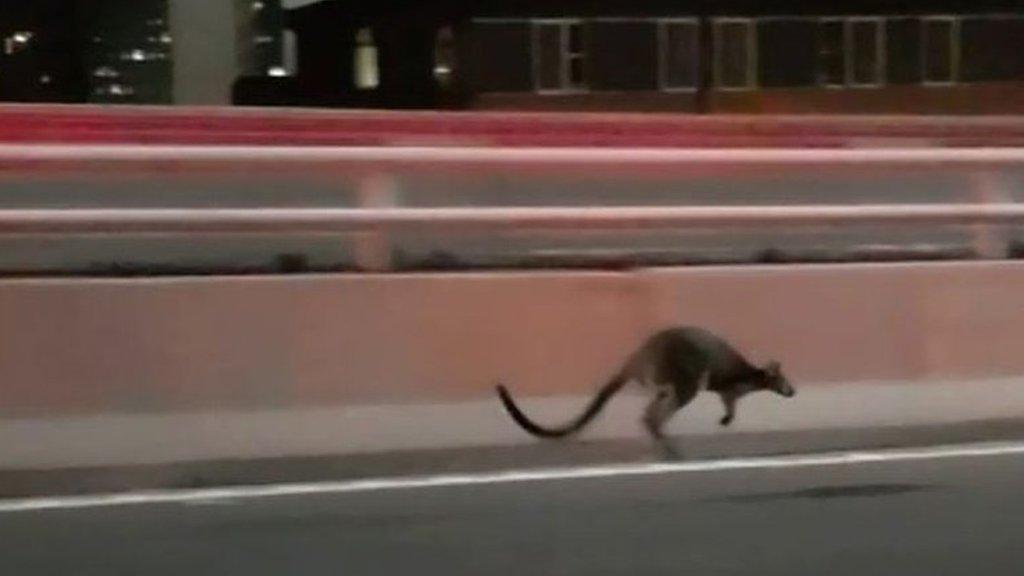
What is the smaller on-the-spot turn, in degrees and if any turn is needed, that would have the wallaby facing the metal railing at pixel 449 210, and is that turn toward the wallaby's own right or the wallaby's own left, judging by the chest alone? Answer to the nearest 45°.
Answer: approximately 180°

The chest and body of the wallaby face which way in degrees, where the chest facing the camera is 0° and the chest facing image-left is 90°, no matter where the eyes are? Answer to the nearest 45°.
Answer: approximately 270°
